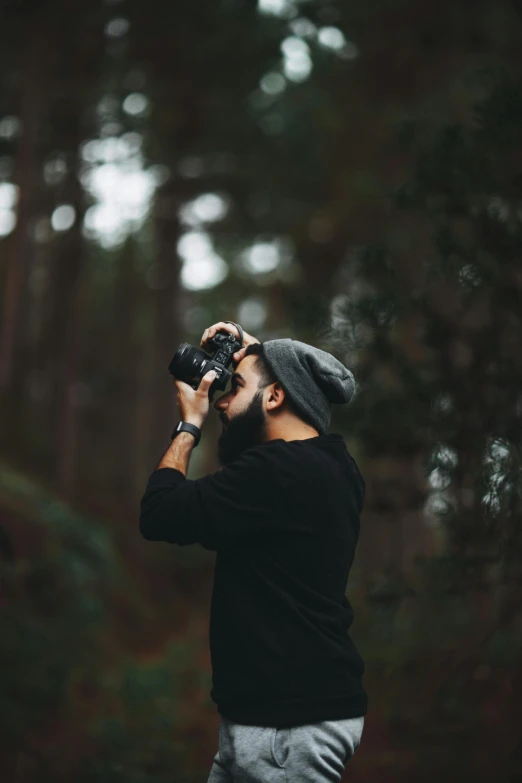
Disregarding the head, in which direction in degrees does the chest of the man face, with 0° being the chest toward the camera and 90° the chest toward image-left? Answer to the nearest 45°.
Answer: approximately 90°

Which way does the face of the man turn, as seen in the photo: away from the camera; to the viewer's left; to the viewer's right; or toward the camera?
to the viewer's left
